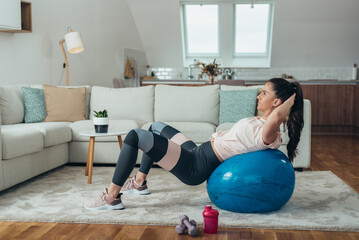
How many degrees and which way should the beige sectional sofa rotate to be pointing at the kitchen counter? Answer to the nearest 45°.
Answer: approximately 135° to its left

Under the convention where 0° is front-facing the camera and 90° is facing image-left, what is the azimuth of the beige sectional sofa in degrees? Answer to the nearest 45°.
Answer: approximately 0°

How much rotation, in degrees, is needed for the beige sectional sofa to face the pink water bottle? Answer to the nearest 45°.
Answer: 0° — it already faces it

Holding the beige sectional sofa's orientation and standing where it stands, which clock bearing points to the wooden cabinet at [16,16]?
The wooden cabinet is roughly at 4 o'clock from the beige sectional sofa.

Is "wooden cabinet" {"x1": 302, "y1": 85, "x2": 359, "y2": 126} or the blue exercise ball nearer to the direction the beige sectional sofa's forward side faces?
the blue exercise ball

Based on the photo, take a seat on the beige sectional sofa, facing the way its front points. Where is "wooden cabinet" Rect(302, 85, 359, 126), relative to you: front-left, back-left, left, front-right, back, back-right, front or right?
back-left

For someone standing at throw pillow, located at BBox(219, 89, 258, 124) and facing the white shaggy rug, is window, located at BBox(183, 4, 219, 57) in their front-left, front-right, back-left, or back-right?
back-right
